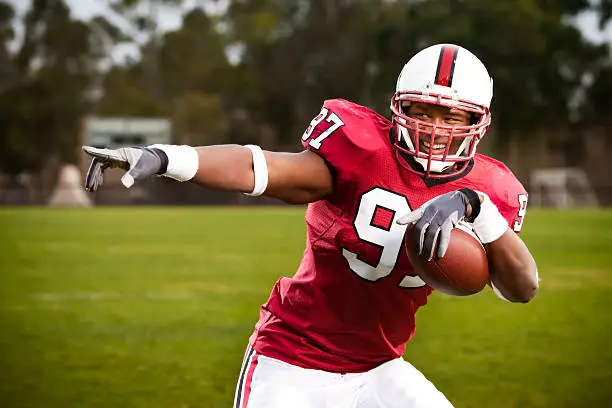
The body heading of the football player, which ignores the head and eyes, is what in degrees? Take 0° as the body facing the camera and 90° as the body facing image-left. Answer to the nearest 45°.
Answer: approximately 0°

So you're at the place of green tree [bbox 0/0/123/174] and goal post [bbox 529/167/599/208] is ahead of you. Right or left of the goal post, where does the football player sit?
right

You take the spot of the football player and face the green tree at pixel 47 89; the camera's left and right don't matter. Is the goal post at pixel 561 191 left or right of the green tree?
right

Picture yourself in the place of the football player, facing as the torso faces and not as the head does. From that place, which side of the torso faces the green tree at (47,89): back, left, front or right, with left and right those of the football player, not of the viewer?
back

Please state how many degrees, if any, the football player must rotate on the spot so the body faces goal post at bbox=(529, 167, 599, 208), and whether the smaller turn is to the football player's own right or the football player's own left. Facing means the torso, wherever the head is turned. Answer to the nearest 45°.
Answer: approximately 180°
